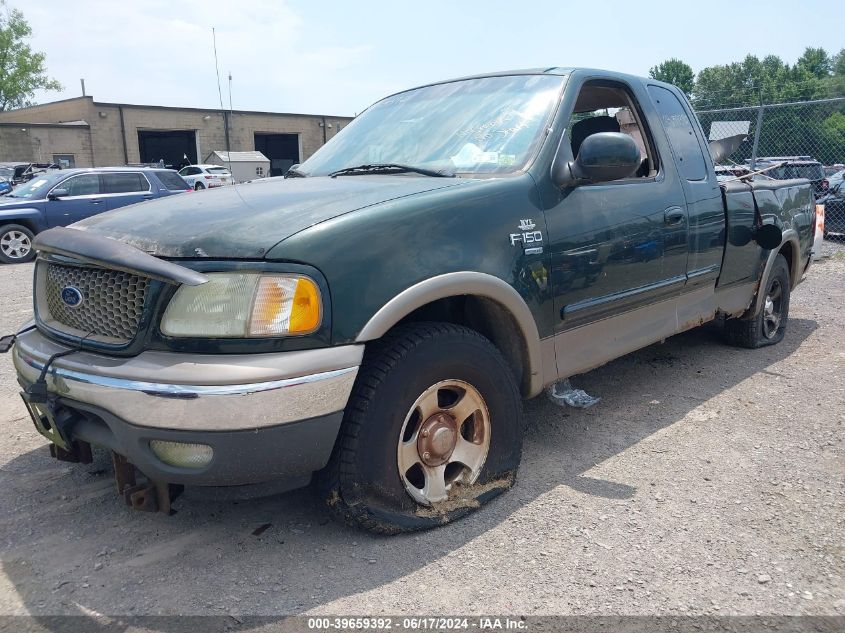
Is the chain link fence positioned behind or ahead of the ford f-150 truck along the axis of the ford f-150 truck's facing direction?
behind

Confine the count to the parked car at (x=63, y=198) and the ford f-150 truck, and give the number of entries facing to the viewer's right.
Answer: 0

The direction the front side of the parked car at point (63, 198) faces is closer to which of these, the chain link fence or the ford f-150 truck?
the ford f-150 truck

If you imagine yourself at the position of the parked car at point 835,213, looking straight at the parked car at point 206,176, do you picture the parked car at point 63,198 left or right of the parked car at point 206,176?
left

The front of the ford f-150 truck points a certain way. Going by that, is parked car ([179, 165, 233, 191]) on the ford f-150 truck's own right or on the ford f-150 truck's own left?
on the ford f-150 truck's own right

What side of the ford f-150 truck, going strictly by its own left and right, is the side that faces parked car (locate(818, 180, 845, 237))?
back

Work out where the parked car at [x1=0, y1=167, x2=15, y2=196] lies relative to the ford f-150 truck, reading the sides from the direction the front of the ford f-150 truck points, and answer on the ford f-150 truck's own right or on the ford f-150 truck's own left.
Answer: on the ford f-150 truck's own right

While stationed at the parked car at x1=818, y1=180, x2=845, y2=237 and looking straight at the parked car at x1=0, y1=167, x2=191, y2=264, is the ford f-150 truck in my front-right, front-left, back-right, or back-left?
front-left

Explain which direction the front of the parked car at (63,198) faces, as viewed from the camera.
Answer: facing the viewer and to the left of the viewer
